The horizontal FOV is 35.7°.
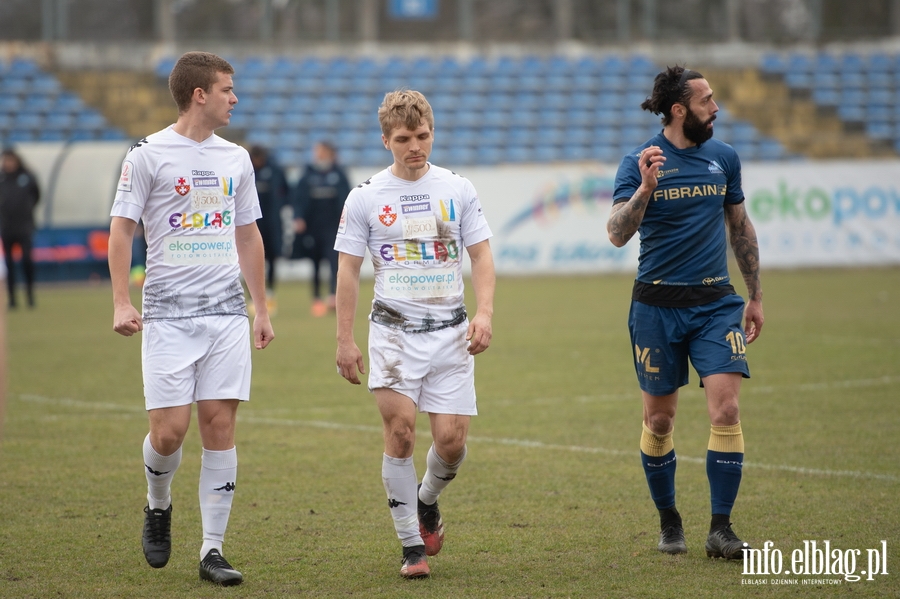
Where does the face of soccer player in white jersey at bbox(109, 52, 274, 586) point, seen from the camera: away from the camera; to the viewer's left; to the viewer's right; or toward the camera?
to the viewer's right

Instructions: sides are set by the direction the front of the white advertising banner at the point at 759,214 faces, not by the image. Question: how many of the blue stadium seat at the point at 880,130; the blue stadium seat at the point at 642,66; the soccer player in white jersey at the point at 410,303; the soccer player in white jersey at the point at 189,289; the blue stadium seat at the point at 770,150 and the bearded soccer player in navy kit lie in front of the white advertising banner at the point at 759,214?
3

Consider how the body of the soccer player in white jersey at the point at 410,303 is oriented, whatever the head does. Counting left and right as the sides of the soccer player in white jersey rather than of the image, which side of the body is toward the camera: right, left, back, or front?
front

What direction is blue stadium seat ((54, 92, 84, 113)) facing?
toward the camera

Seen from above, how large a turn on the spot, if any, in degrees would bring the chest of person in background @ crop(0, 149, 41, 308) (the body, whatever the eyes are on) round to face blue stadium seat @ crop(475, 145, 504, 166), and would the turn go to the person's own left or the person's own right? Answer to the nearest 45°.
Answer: approximately 135° to the person's own left

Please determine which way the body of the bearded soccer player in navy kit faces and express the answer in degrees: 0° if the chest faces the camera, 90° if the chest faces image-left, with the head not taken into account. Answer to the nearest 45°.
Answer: approximately 0°

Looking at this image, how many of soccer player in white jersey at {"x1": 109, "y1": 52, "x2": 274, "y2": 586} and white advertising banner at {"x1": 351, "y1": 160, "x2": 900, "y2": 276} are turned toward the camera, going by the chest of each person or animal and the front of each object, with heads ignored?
2

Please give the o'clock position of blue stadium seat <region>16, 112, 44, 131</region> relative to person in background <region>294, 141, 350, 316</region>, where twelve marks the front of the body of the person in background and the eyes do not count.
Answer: The blue stadium seat is roughly at 5 o'clock from the person in background.

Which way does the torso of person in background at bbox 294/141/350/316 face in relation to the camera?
toward the camera

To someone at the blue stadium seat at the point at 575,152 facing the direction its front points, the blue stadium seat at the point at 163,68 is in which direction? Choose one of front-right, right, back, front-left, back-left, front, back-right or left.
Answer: right

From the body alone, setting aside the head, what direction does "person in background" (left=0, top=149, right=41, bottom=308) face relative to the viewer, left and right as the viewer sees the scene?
facing the viewer
